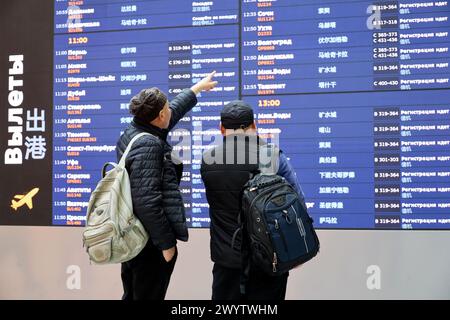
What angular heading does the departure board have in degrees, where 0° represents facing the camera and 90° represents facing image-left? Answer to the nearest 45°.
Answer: approximately 0°

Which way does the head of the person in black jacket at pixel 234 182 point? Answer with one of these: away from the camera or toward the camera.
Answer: away from the camera

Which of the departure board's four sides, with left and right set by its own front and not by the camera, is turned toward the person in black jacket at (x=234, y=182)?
front

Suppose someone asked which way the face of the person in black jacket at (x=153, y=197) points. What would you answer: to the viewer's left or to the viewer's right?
to the viewer's right

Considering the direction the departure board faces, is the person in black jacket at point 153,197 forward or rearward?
forward
